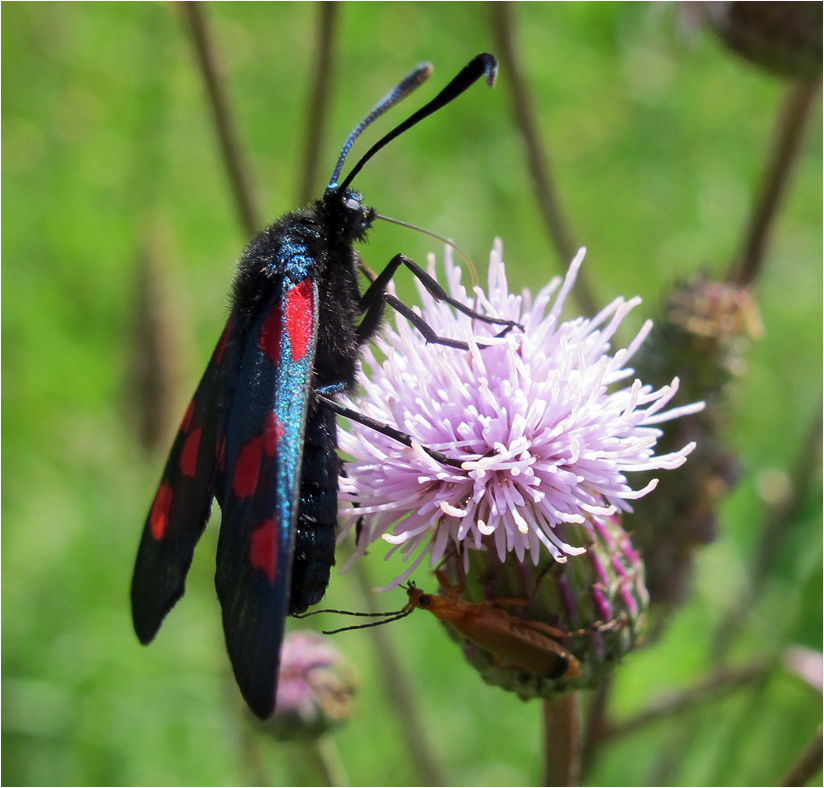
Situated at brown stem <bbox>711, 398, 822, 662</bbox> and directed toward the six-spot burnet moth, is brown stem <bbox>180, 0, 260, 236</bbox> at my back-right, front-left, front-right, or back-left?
front-right

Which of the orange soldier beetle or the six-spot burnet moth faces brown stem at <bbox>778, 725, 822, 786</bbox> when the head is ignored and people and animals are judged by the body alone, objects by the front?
the six-spot burnet moth

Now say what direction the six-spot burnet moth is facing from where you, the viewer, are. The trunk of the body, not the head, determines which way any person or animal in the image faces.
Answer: facing to the right of the viewer

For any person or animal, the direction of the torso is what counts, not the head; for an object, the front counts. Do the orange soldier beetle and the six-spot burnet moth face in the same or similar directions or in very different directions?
very different directions

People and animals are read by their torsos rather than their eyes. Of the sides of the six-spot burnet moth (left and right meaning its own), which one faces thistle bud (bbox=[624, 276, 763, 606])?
front

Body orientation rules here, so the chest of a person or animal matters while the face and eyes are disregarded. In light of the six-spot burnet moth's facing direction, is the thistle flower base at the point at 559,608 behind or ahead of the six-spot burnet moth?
ahead

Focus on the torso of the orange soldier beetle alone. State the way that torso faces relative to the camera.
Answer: to the viewer's left
